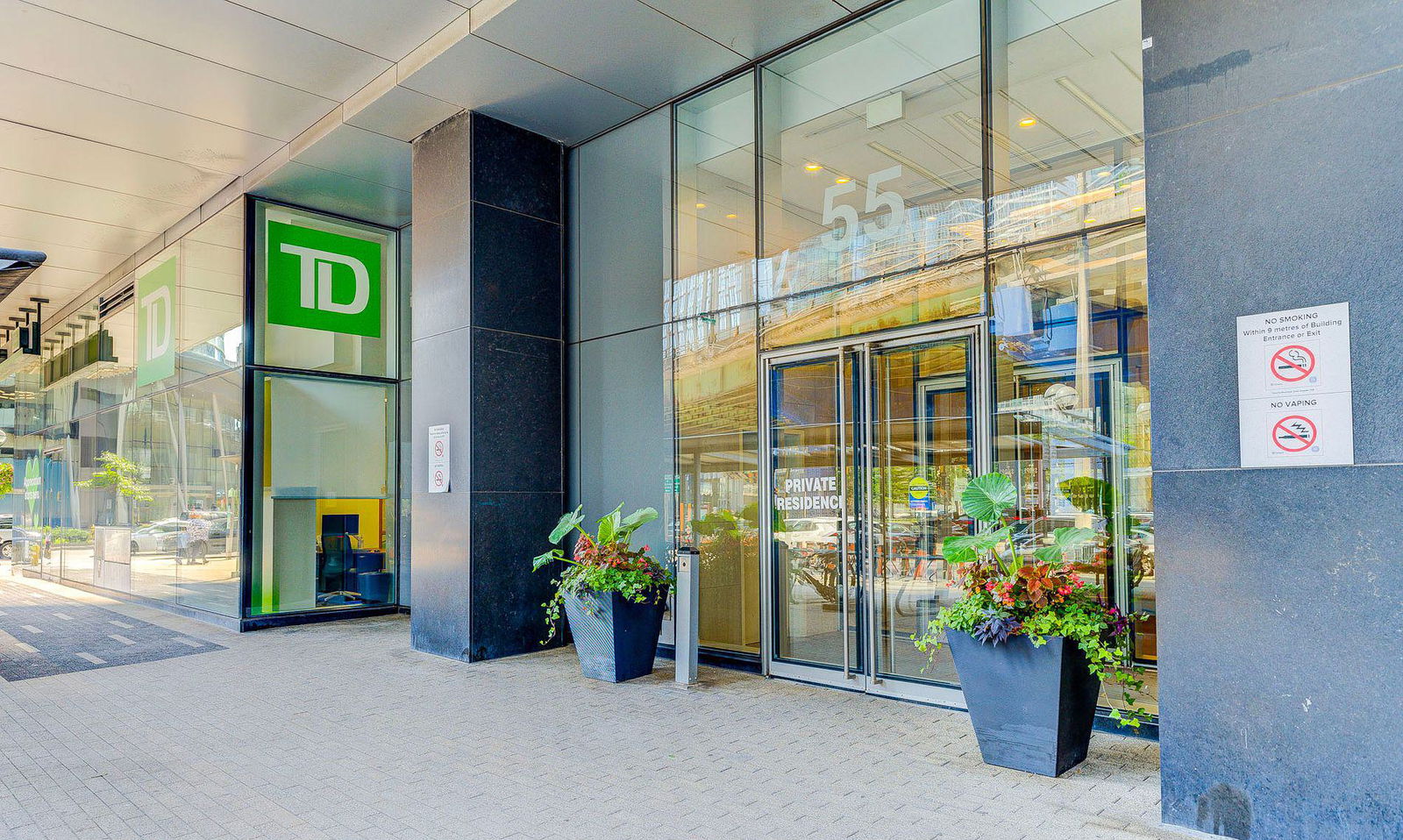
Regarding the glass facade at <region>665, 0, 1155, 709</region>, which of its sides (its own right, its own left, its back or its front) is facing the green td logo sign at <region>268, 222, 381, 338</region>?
right

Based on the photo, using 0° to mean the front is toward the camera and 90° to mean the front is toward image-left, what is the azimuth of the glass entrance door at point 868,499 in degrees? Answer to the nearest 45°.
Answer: approximately 45°

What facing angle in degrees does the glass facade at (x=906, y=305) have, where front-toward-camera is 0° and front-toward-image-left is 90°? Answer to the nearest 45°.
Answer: approximately 45°

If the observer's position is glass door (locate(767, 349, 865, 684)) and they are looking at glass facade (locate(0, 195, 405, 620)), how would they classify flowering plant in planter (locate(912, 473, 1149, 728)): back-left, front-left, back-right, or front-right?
back-left
